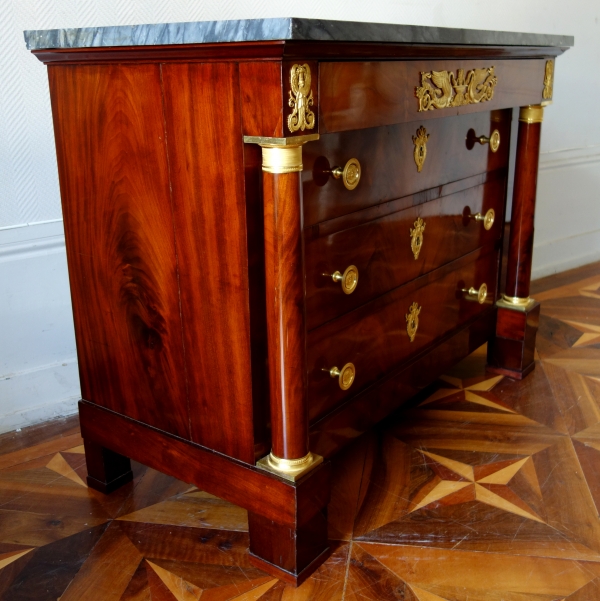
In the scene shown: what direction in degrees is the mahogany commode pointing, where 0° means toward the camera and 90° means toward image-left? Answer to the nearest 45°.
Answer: approximately 315°
